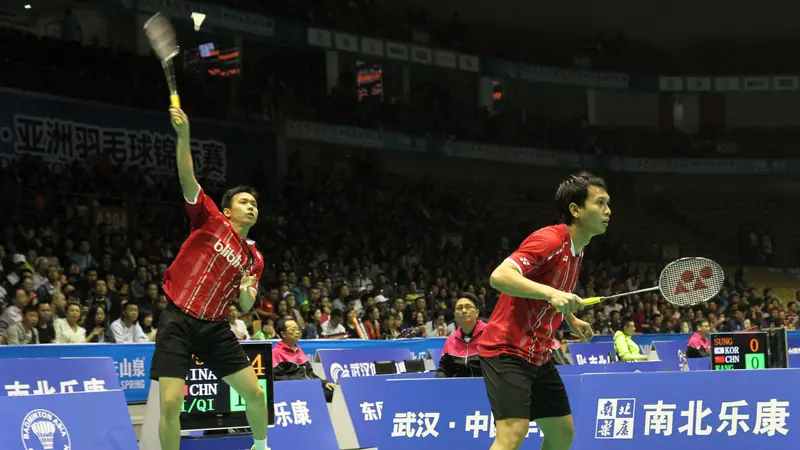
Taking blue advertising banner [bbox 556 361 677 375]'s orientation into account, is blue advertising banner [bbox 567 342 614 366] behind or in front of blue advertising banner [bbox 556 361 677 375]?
behind

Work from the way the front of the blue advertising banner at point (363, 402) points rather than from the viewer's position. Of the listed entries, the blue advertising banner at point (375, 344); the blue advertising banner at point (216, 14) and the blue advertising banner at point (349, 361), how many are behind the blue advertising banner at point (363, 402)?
3

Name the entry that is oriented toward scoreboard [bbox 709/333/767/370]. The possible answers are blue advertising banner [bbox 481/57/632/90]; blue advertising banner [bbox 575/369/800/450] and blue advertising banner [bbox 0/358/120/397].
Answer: blue advertising banner [bbox 481/57/632/90]

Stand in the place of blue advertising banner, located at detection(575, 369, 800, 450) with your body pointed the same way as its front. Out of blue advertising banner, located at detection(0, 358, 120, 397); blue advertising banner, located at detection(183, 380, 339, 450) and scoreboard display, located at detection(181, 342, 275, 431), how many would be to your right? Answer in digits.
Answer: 3

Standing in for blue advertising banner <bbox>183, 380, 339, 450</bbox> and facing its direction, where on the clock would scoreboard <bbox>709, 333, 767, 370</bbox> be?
The scoreboard is roughly at 8 o'clock from the blue advertising banner.

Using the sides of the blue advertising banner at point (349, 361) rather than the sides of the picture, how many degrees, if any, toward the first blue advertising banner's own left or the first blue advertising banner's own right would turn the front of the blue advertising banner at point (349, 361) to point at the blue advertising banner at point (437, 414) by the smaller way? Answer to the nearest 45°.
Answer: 0° — it already faces it

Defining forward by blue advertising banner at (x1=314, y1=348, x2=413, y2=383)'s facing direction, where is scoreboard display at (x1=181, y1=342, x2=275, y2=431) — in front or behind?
in front

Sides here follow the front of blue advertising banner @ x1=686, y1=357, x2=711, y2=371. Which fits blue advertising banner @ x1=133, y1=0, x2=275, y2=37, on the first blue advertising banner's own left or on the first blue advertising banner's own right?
on the first blue advertising banner's own right

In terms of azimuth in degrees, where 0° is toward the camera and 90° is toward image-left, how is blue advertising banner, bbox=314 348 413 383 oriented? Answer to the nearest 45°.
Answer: approximately 0°
